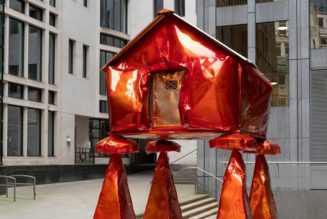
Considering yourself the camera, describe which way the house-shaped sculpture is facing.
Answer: facing the viewer

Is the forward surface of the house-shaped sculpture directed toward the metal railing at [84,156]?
no
